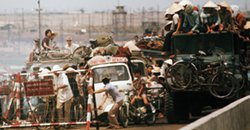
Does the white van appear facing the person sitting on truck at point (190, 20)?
no

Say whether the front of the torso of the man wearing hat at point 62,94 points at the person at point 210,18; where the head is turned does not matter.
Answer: no

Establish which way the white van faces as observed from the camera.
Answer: facing the viewer

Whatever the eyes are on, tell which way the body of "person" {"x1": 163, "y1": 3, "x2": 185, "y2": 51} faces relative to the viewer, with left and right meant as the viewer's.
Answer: facing to the left of the viewer

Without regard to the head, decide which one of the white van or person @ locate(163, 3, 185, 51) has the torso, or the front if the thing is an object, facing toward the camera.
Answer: the white van
